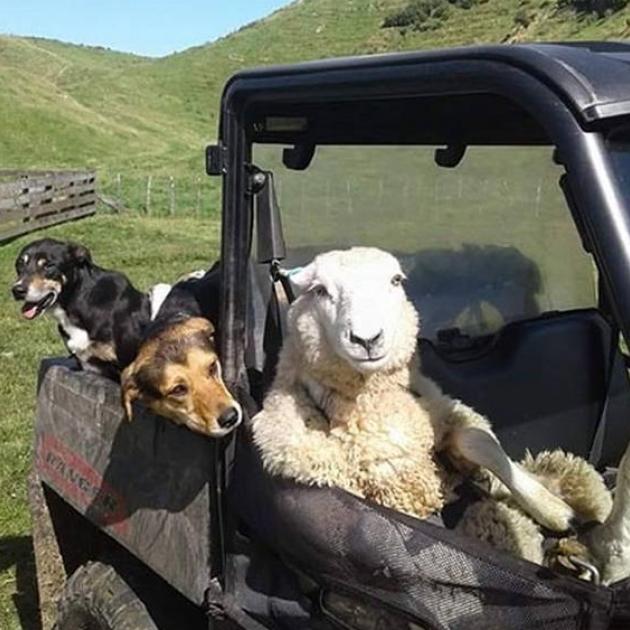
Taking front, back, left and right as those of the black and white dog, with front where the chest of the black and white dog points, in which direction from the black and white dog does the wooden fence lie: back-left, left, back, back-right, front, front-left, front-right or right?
back-right

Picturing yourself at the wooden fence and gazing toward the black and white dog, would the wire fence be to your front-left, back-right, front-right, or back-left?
back-left

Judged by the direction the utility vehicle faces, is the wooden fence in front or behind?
behind

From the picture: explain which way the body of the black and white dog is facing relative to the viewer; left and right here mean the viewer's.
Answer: facing the viewer and to the left of the viewer

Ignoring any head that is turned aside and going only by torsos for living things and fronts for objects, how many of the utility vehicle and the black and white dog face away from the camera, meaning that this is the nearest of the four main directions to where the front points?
0

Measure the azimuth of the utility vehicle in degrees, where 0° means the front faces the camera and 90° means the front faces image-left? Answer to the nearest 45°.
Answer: approximately 315°

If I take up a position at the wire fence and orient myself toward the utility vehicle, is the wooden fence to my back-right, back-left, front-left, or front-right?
front-right
